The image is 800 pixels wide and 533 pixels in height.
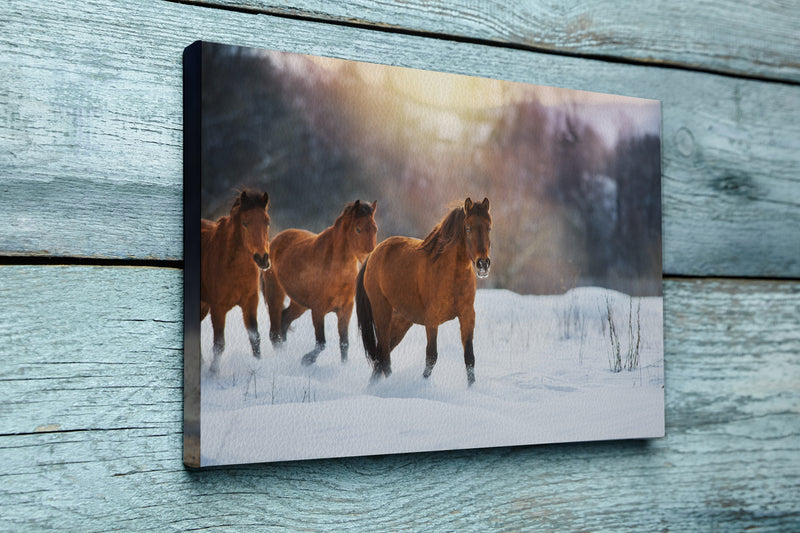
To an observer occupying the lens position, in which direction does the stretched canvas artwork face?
facing the viewer and to the right of the viewer
